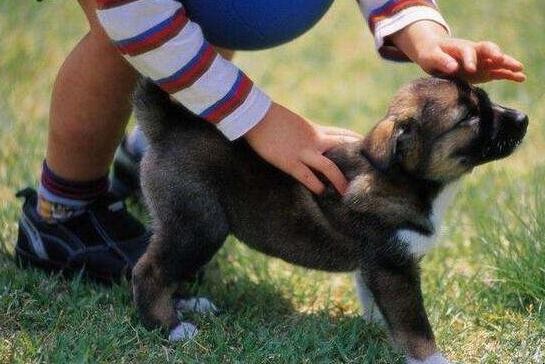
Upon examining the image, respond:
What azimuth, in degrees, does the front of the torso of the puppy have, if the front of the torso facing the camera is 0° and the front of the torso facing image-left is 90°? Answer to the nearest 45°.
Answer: approximately 270°
